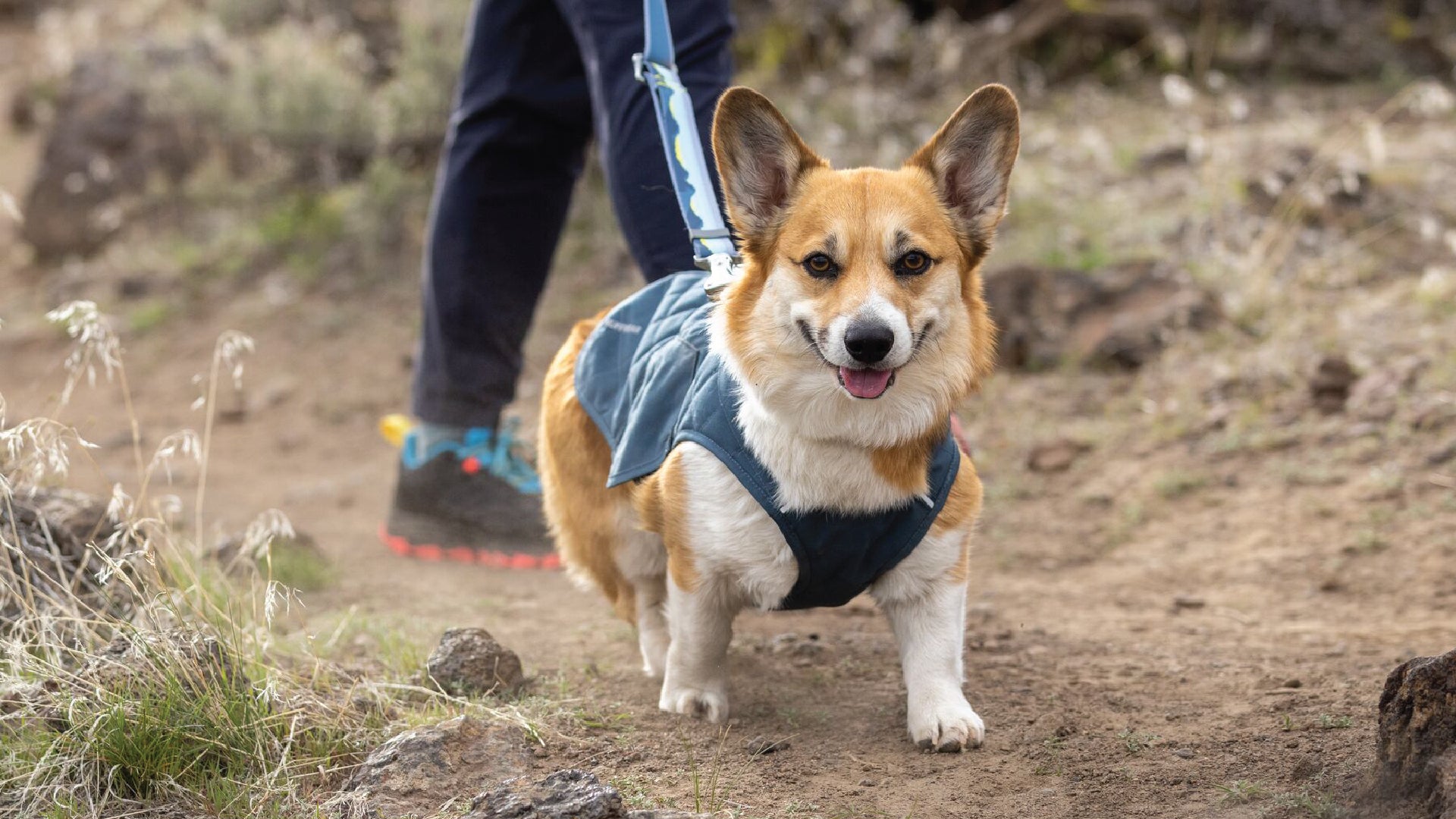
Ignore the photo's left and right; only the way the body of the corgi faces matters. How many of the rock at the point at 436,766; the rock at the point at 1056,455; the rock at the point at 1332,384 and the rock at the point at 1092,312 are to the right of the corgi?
1

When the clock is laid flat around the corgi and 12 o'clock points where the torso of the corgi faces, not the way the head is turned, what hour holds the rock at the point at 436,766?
The rock is roughly at 3 o'clock from the corgi.

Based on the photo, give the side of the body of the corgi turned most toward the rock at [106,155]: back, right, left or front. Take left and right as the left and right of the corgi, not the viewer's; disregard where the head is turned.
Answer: back

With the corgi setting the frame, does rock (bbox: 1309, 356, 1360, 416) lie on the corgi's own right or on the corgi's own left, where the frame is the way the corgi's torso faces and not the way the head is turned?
on the corgi's own left

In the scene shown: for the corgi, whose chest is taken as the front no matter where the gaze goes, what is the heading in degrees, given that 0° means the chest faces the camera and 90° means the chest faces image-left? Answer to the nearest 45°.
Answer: approximately 315°

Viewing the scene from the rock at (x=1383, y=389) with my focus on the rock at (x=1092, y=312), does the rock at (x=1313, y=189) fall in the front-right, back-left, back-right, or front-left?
front-right

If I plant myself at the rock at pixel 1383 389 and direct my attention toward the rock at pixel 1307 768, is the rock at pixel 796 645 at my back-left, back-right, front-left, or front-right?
front-right

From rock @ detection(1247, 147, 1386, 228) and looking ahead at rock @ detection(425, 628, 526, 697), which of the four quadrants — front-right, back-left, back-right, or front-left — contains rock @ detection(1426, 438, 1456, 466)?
front-left

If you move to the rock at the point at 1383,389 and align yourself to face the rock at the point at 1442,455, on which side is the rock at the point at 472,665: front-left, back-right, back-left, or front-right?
front-right

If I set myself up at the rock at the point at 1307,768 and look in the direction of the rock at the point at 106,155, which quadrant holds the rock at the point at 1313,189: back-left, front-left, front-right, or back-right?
front-right

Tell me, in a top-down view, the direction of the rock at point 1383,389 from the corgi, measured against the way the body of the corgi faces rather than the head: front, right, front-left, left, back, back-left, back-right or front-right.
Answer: left

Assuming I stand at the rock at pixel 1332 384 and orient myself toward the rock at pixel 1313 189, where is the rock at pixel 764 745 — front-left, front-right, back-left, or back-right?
back-left
